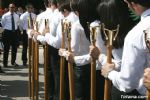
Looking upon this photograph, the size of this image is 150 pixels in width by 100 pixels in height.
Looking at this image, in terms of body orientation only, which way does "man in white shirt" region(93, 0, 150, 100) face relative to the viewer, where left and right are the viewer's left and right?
facing away from the viewer and to the left of the viewer

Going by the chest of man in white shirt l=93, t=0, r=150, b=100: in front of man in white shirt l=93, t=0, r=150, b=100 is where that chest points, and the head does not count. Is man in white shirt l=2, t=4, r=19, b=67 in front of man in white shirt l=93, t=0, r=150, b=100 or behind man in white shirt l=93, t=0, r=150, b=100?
in front
